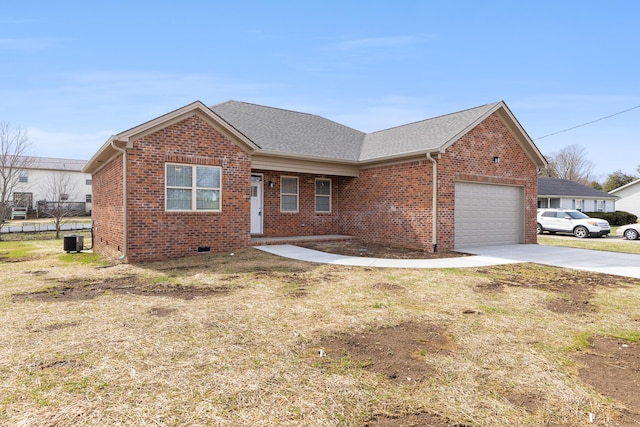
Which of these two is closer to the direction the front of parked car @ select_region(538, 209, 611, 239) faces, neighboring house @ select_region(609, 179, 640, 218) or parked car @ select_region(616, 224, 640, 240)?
the parked car

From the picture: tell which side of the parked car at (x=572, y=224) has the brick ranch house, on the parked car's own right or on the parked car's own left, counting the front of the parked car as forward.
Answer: on the parked car's own right

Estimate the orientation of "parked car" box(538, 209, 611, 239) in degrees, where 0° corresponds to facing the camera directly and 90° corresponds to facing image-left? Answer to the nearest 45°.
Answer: approximately 315°

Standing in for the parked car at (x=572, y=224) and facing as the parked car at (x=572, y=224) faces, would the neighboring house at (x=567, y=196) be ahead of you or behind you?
behind

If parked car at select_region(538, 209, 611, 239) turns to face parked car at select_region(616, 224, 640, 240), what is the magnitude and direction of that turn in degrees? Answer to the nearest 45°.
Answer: approximately 45° to its left

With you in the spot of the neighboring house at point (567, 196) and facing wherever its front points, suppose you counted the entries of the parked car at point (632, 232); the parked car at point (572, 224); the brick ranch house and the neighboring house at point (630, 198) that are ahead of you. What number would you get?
3

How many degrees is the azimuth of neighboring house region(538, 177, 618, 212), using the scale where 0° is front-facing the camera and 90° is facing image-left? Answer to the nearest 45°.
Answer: approximately 0°

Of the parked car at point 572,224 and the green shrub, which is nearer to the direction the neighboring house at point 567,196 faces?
the parked car

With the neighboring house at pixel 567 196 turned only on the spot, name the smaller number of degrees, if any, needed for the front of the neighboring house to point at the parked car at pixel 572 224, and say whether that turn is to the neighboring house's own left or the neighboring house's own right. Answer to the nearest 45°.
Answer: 0° — it already faces it

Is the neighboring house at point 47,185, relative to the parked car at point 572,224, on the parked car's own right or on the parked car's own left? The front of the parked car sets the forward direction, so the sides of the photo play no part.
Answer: on the parked car's own right

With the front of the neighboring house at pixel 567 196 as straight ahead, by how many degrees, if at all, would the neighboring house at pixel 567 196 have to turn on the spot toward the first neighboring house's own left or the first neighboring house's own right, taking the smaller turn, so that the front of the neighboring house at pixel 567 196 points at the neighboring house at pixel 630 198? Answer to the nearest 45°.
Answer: approximately 135° to the first neighboring house's own left
